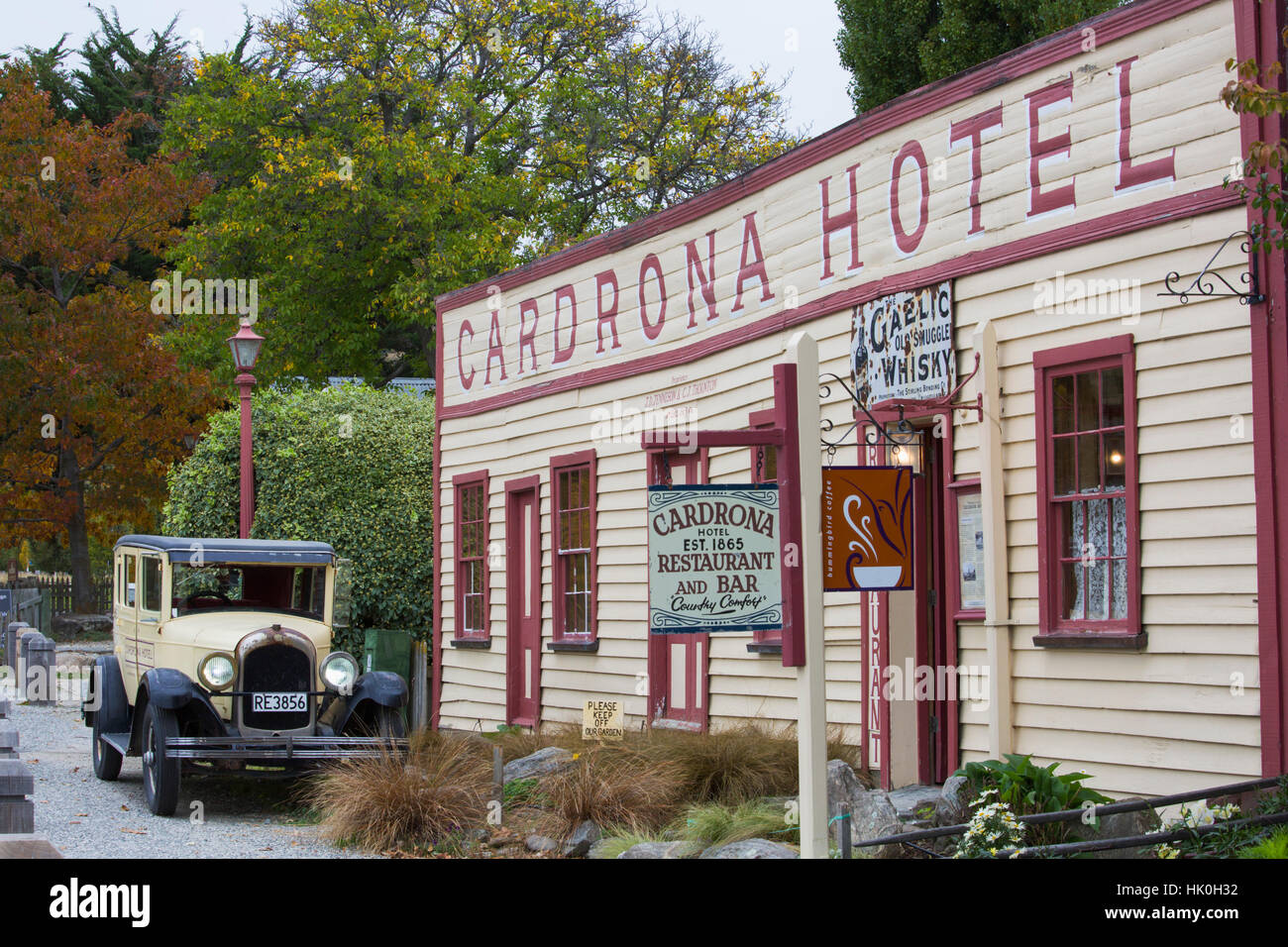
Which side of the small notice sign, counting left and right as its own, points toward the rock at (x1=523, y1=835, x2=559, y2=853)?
front

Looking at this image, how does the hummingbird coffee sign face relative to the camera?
toward the camera

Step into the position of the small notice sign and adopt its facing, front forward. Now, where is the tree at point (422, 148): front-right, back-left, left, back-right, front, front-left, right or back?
back

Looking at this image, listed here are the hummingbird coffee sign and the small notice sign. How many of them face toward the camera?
2

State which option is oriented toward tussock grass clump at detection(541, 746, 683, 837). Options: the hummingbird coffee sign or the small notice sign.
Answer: the small notice sign

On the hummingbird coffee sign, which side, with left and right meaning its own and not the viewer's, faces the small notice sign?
back

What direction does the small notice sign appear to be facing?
toward the camera

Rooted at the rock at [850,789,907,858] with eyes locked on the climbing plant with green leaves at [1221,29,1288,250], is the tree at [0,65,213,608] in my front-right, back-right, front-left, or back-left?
back-left

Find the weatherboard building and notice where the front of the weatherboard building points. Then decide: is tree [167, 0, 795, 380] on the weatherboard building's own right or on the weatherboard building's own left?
on the weatherboard building's own right

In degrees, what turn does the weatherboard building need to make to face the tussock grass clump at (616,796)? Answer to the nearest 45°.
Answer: approximately 45° to its right
